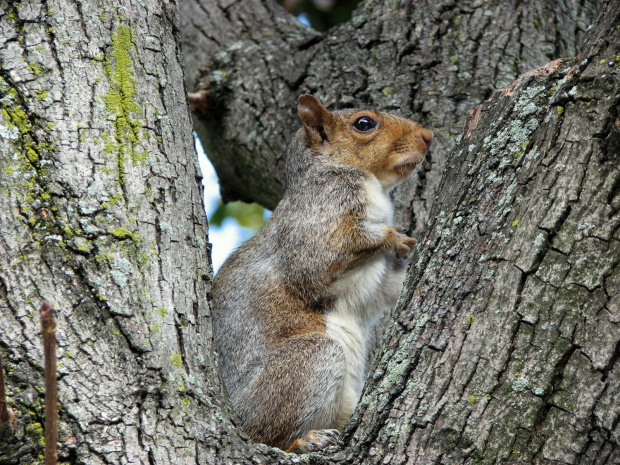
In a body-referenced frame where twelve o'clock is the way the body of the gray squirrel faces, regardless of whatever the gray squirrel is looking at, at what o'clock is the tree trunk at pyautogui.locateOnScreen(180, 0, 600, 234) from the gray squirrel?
The tree trunk is roughly at 9 o'clock from the gray squirrel.

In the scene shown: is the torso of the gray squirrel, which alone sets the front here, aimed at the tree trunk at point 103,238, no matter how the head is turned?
no

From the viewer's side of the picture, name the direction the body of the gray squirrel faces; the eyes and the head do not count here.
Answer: to the viewer's right
